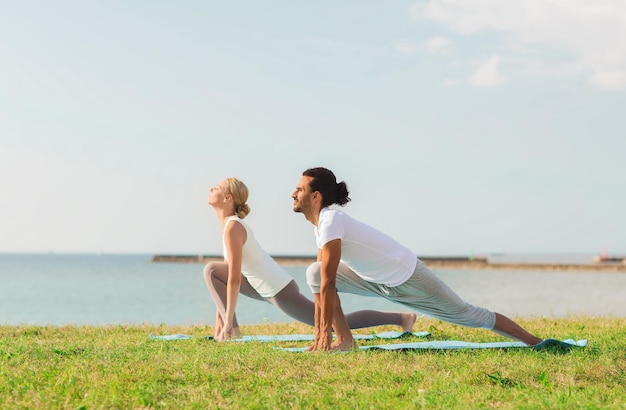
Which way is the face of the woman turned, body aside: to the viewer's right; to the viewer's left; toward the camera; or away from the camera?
to the viewer's left

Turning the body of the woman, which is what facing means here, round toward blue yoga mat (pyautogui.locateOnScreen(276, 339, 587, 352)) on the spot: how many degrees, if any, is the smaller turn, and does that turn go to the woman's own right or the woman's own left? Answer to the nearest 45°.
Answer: approximately 135° to the woman's own left

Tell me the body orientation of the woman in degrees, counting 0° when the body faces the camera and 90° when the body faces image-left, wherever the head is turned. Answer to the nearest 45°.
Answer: approximately 90°

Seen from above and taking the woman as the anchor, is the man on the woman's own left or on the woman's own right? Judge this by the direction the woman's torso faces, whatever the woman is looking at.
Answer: on the woman's own left

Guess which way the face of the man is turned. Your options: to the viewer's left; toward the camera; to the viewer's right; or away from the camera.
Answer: to the viewer's left
